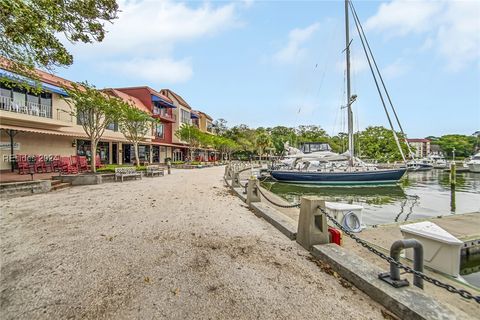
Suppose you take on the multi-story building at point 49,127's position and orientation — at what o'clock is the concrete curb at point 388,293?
The concrete curb is roughly at 1 o'clock from the multi-story building.

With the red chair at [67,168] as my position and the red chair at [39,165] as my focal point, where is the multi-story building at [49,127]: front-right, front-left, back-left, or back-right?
front-right

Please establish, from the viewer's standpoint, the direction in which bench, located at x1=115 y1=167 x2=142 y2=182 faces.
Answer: facing the viewer and to the right of the viewer

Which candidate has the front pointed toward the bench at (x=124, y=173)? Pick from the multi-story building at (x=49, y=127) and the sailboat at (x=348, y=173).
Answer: the multi-story building

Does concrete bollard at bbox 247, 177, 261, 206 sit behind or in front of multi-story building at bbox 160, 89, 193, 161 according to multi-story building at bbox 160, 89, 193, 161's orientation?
in front

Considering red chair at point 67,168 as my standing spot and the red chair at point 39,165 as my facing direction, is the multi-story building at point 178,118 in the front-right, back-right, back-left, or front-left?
back-right

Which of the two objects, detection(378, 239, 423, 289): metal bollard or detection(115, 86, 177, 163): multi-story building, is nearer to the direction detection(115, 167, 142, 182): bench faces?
the metal bollard

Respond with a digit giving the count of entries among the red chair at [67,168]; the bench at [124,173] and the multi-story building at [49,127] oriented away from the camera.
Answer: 0

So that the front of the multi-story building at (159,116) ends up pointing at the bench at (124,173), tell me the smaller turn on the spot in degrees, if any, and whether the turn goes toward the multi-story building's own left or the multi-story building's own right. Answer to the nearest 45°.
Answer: approximately 45° to the multi-story building's own right

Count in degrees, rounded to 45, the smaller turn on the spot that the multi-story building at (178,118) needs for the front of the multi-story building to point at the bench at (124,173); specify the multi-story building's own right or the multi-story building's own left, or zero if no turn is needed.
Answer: approximately 45° to the multi-story building's own right

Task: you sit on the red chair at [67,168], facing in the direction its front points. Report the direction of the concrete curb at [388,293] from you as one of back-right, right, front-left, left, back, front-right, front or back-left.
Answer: front-right
